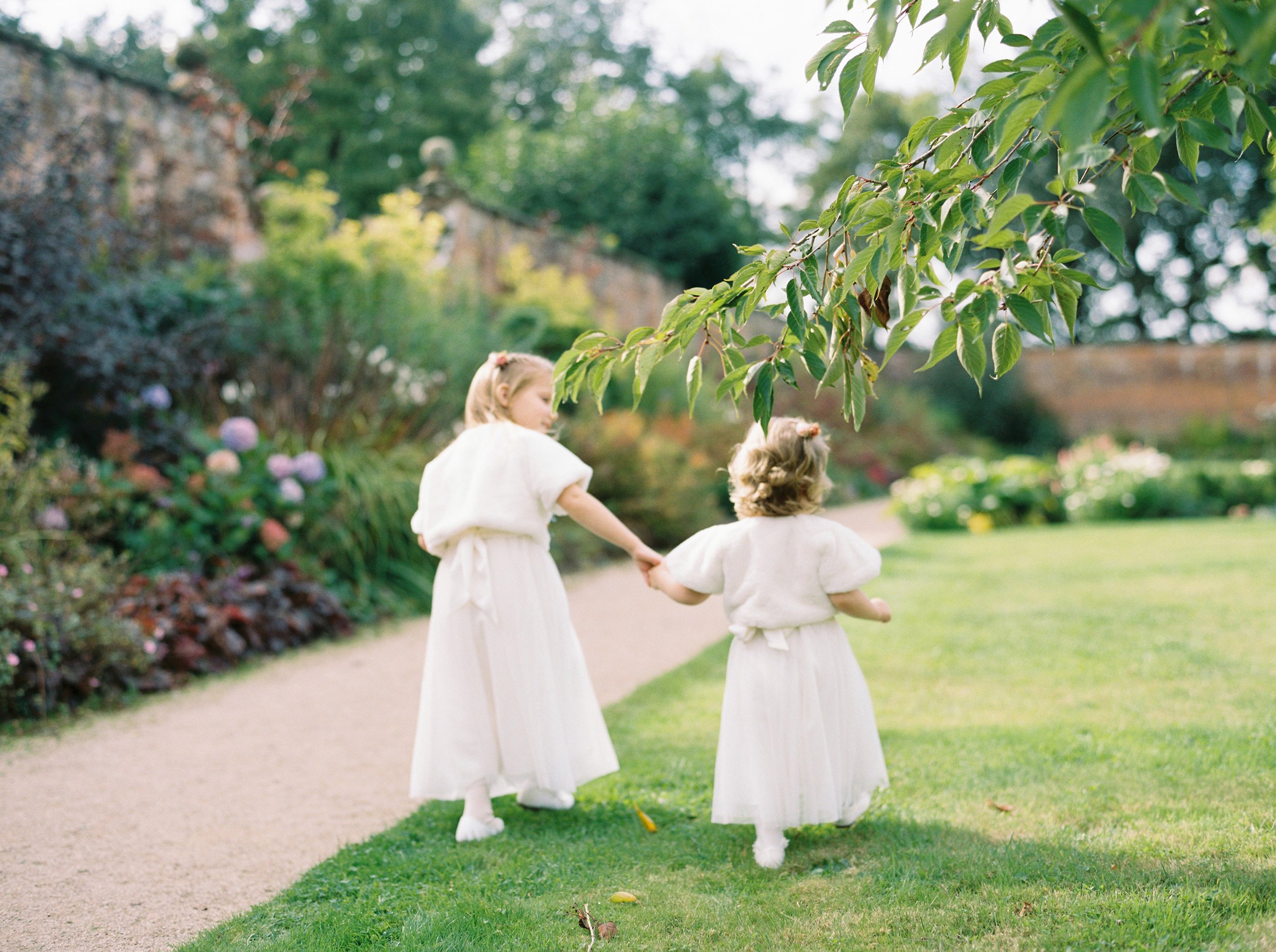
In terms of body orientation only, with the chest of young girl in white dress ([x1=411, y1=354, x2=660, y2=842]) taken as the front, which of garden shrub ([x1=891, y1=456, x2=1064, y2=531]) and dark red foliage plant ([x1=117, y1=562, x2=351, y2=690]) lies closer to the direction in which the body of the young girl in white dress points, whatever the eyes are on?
the garden shrub

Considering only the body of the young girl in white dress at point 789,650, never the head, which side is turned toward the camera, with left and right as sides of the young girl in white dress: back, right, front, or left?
back

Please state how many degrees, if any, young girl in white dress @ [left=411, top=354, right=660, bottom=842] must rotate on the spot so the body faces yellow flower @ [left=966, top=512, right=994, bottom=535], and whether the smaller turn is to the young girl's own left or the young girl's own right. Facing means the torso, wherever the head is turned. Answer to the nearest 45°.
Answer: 0° — they already face it

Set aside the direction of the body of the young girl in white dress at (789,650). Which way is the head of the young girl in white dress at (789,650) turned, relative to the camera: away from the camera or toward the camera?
away from the camera

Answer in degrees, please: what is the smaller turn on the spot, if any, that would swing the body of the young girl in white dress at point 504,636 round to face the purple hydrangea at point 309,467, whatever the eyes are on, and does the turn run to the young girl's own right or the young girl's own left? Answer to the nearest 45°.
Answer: approximately 45° to the young girl's own left

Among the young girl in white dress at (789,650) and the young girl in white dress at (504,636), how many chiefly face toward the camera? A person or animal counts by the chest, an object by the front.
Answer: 0

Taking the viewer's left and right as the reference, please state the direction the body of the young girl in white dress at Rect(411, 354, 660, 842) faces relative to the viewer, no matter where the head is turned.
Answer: facing away from the viewer and to the right of the viewer

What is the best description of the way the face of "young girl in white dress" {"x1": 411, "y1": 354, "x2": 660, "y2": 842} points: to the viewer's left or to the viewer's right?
to the viewer's right

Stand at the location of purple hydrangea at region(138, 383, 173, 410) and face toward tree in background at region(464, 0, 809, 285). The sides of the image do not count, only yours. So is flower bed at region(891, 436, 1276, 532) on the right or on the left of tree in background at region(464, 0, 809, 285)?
right

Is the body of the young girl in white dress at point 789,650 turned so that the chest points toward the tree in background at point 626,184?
yes

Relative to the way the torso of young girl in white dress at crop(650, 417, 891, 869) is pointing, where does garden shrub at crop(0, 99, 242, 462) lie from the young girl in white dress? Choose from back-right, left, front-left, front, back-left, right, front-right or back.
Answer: front-left
